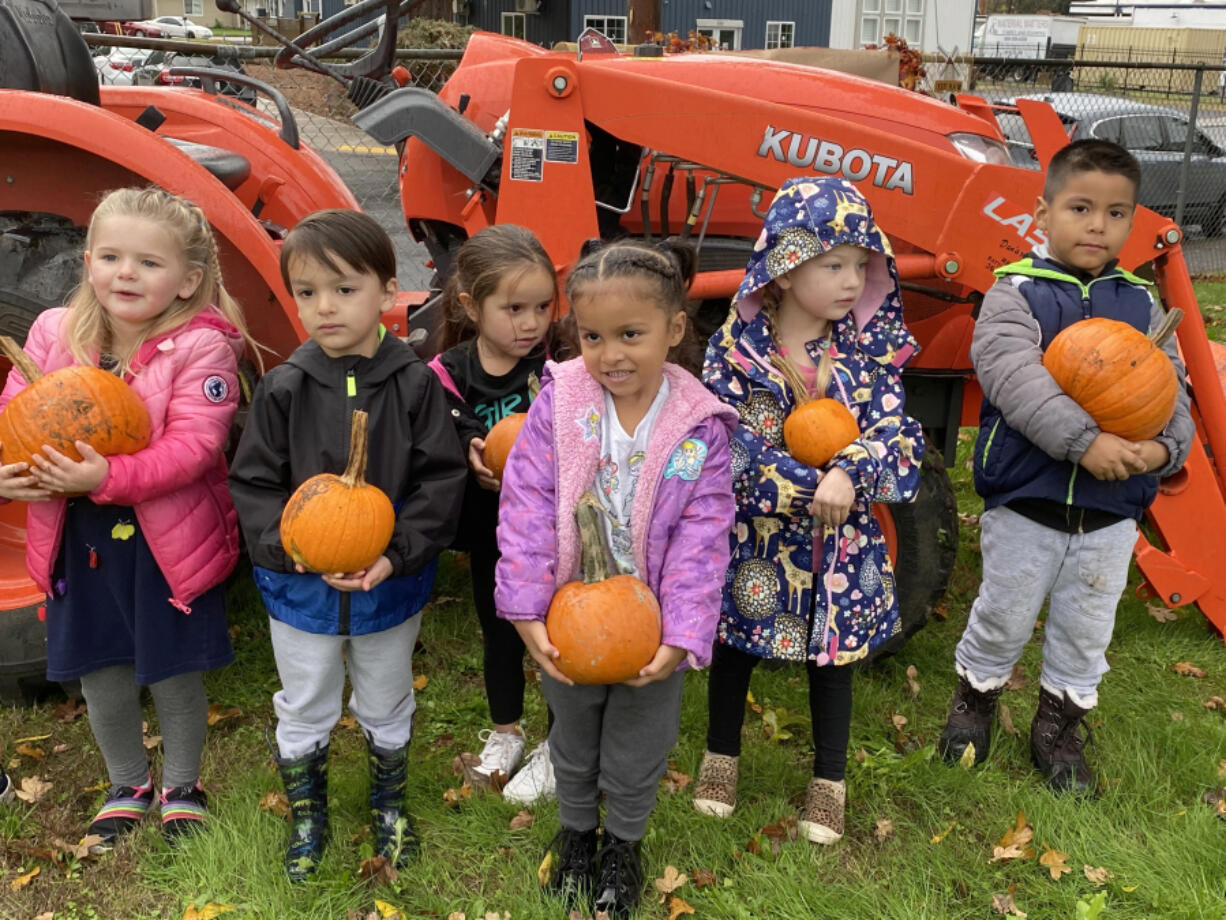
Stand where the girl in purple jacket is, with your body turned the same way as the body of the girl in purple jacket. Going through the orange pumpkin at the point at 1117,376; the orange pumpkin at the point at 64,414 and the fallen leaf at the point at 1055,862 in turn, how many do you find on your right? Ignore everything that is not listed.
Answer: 1

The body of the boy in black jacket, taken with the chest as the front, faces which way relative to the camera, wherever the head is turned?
toward the camera

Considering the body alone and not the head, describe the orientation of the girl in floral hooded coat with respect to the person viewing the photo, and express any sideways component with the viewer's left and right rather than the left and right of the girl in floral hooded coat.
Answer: facing the viewer

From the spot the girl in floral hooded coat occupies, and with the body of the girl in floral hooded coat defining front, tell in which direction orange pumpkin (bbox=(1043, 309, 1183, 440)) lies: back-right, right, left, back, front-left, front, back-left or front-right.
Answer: left

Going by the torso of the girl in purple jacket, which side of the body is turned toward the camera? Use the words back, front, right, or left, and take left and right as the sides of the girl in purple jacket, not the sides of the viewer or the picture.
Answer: front

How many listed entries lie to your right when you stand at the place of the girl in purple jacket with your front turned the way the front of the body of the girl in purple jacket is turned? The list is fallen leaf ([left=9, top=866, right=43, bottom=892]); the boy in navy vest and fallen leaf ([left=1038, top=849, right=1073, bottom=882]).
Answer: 1
